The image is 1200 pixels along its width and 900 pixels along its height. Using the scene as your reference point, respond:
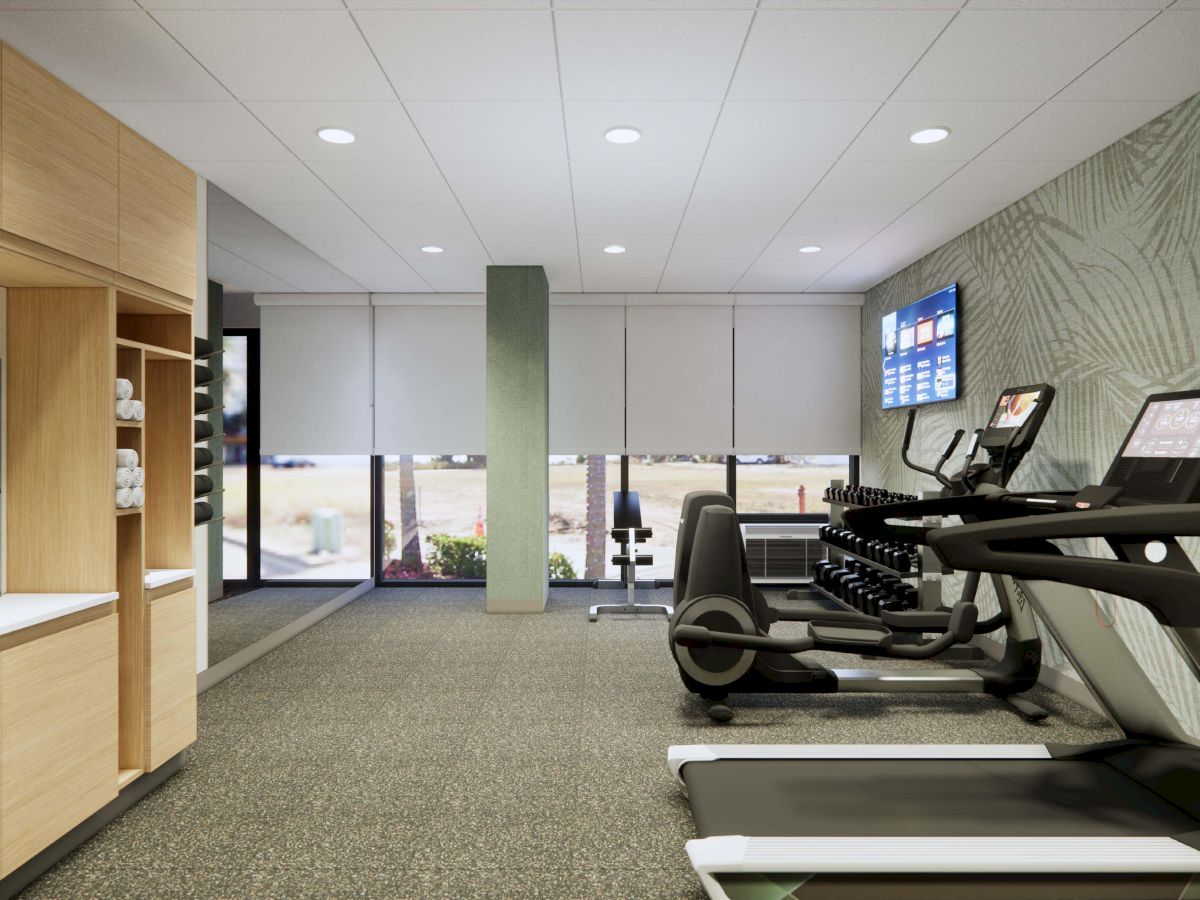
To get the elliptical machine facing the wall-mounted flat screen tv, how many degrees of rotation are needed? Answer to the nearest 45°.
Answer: approximately 90° to its left

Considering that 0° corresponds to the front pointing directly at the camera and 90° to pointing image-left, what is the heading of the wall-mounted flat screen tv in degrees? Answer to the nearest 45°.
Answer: approximately 45°

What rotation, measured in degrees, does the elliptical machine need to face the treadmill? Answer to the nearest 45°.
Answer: approximately 45° to its right

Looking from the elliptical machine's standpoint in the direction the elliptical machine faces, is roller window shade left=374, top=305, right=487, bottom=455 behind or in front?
behind

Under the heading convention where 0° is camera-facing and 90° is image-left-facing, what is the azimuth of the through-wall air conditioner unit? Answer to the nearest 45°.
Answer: approximately 0°

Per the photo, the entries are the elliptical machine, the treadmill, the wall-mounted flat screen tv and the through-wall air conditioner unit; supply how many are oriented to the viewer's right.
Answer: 2

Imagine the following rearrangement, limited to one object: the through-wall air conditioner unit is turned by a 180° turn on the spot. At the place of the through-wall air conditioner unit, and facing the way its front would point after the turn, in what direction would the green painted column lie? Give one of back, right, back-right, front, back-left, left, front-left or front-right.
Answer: back-left

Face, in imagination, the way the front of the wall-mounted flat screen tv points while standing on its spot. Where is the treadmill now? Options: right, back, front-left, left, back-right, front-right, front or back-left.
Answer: front-left

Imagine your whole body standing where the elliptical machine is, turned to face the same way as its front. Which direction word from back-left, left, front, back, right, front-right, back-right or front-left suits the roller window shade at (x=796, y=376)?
left

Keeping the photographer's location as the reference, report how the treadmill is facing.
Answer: facing to the right of the viewer

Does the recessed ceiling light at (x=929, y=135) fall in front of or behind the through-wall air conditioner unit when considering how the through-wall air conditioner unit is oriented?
in front

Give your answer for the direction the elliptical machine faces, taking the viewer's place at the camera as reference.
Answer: facing to the right of the viewer

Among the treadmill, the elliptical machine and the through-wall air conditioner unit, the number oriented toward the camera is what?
1

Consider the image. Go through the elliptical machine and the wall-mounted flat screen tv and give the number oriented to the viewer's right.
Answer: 1
